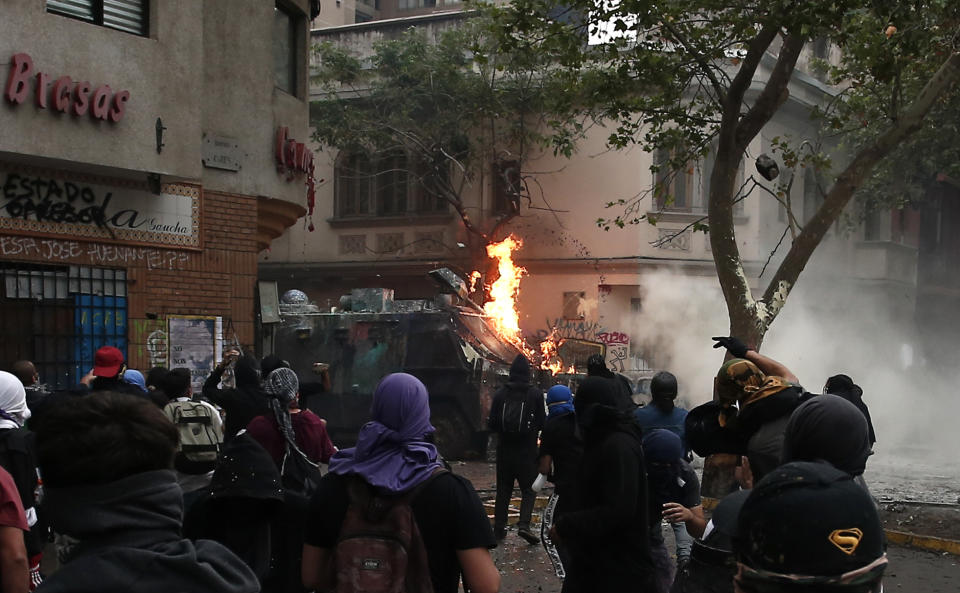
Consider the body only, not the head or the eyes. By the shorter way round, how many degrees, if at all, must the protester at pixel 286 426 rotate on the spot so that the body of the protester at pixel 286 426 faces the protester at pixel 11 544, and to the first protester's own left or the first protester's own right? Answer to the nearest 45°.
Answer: approximately 135° to the first protester's own left

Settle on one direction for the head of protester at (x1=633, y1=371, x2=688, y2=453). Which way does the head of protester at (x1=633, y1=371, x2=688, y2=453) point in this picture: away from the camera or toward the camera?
away from the camera

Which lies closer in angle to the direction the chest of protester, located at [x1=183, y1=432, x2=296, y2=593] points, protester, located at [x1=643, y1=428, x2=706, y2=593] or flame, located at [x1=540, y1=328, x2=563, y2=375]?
the flame

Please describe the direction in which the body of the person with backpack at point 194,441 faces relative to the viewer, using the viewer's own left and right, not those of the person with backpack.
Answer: facing away from the viewer

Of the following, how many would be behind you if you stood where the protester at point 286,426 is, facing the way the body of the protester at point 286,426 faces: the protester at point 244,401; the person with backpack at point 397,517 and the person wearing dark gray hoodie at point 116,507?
2

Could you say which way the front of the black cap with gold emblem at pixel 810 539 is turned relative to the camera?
away from the camera

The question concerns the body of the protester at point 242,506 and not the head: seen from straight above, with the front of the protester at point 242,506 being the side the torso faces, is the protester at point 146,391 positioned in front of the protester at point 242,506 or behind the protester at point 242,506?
in front

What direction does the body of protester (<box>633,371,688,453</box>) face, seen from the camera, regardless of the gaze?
away from the camera

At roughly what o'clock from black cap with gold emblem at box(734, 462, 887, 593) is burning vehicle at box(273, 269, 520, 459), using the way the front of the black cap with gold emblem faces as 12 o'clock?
The burning vehicle is roughly at 11 o'clock from the black cap with gold emblem.

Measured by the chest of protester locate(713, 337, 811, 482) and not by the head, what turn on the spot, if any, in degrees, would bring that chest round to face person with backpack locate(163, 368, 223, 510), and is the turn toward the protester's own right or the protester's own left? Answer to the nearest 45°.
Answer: approximately 45° to the protester's own left

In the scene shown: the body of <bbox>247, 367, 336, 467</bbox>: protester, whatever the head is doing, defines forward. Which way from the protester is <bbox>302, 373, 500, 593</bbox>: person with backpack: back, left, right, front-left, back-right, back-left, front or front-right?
back

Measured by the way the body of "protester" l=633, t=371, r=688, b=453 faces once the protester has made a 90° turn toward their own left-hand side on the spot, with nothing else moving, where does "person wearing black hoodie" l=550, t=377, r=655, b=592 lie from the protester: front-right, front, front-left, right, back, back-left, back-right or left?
left
